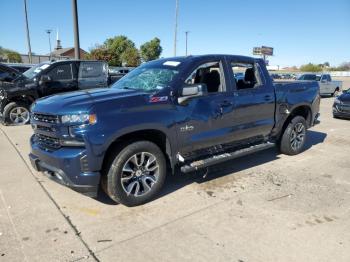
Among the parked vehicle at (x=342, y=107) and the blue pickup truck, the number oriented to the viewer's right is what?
0

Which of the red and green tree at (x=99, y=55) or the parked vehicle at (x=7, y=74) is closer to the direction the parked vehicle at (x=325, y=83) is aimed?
the parked vehicle

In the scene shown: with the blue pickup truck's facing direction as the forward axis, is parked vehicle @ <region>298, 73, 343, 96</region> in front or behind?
behind

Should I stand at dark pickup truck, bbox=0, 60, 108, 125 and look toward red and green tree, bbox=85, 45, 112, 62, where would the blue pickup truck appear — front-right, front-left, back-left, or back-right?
back-right

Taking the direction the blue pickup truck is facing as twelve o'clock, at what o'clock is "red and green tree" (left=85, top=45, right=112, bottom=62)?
The red and green tree is roughly at 4 o'clock from the blue pickup truck.

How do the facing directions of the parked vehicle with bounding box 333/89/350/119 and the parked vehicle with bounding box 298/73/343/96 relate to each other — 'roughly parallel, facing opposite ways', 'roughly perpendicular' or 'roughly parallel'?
roughly parallel

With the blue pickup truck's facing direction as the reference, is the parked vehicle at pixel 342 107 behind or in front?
behind

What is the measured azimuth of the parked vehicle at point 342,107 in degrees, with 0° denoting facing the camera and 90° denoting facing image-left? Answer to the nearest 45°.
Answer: approximately 45°

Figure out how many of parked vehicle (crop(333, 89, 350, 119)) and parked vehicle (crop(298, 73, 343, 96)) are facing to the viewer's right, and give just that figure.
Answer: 0

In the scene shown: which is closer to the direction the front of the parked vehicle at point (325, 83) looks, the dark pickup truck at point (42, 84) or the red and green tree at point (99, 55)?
the dark pickup truck

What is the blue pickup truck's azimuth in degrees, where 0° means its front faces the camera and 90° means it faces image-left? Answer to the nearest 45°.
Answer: approximately 45°

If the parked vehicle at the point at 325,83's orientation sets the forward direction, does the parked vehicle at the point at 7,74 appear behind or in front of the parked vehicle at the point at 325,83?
in front

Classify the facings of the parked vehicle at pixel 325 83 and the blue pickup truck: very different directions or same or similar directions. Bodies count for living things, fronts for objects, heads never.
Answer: same or similar directions

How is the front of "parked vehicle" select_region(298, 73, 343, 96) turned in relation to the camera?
facing the viewer and to the left of the viewer
